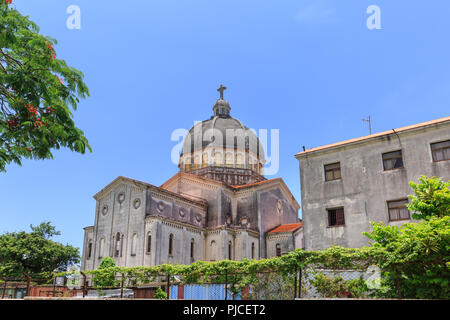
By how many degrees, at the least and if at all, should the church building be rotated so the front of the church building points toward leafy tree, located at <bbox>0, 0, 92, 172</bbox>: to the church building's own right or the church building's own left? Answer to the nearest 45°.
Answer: approximately 45° to the church building's own left

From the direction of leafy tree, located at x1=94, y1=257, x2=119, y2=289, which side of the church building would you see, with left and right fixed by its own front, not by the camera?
front

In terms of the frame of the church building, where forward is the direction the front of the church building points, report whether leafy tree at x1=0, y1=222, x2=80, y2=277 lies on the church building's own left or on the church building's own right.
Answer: on the church building's own right

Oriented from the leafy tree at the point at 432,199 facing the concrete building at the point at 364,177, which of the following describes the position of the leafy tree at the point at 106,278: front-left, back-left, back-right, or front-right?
front-left

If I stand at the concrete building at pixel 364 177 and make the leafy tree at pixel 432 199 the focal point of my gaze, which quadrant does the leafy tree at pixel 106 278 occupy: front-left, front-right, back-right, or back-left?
back-right

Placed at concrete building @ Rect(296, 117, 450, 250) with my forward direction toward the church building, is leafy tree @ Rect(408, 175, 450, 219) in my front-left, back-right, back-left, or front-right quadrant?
back-left

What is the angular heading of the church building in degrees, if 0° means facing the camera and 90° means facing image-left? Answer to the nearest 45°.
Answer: approximately 45°

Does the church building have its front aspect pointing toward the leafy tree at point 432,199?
no

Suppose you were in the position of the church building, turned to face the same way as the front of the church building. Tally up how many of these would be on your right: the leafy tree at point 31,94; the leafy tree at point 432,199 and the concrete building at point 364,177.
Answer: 0

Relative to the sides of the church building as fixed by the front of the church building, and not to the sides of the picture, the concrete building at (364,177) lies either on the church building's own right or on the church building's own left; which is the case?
on the church building's own left

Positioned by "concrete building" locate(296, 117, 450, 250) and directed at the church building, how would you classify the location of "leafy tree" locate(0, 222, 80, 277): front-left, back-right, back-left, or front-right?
front-left
